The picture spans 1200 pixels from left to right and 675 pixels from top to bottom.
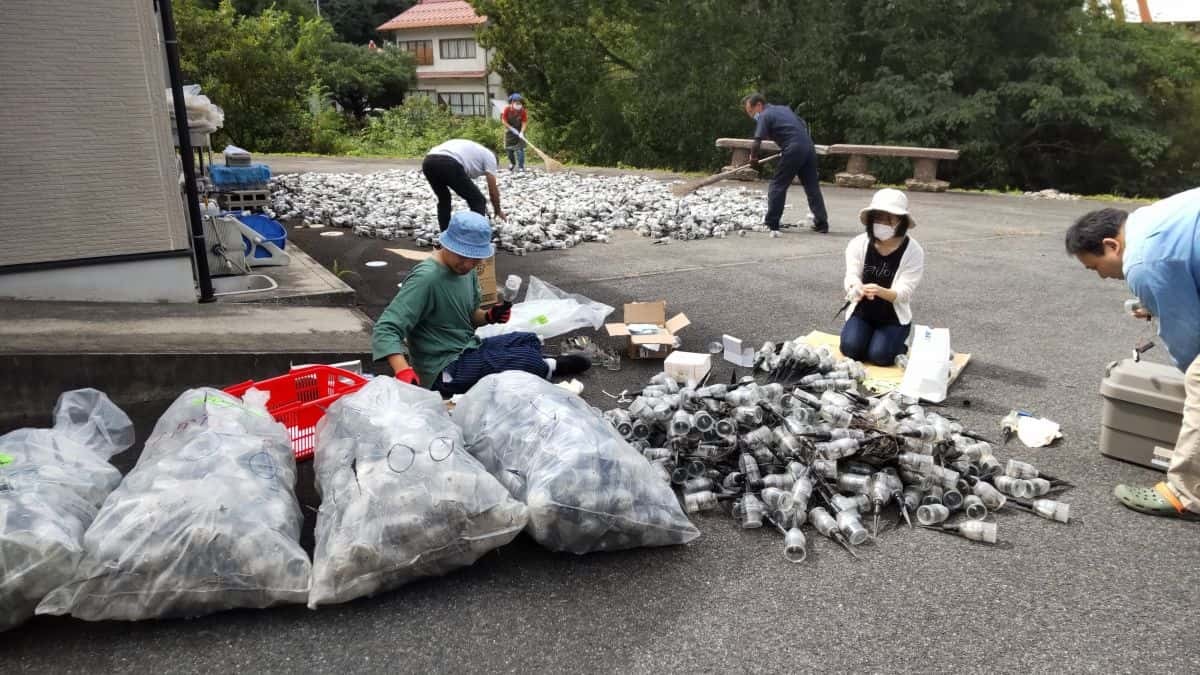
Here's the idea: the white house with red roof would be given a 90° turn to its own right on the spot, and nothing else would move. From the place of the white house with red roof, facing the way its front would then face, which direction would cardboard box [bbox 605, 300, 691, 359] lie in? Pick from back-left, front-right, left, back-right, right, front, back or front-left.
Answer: left

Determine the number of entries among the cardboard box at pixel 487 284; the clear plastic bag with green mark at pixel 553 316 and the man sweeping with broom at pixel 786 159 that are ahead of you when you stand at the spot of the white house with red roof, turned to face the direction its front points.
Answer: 3

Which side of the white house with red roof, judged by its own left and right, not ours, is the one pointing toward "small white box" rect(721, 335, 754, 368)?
front

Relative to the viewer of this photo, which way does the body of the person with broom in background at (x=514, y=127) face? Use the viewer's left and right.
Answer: facing the viewer

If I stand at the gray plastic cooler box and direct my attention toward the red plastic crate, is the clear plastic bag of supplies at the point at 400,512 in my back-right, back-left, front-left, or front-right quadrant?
front-left

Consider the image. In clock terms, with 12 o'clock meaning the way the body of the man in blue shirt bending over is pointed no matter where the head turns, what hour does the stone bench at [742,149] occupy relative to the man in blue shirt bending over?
The stone bench is roughly at 2 o'clock from the man in blue shirt bending over.

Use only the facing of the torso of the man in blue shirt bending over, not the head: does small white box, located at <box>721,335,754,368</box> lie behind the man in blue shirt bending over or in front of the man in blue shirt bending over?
in front

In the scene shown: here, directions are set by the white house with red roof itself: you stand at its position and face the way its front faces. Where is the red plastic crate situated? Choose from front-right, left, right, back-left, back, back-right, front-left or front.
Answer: front

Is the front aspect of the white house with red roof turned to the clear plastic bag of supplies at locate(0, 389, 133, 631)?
yes

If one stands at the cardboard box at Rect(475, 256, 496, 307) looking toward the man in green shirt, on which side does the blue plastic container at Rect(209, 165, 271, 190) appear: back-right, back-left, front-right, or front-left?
back-right

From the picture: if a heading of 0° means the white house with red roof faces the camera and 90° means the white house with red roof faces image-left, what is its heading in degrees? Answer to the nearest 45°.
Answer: approximately 0°

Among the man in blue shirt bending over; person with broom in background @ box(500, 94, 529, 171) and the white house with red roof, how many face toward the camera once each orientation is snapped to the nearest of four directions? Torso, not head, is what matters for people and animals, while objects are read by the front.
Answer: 2

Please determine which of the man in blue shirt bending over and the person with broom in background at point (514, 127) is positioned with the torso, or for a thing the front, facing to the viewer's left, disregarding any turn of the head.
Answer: the man in blue shirt bending over

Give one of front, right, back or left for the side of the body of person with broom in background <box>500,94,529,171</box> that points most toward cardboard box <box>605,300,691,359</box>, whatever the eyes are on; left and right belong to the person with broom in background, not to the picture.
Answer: front

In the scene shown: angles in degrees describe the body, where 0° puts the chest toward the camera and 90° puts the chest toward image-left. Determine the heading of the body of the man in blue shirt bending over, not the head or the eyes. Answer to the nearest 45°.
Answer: approximately 90°

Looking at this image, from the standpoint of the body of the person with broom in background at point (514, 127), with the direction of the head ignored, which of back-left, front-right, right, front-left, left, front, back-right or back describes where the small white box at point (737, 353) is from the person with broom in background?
front

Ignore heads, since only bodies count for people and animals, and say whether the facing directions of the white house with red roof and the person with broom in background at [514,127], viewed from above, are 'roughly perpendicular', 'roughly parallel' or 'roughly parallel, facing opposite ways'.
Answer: roughly parallel

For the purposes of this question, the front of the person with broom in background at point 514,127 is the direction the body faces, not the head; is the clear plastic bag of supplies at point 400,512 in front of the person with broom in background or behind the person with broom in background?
in front
